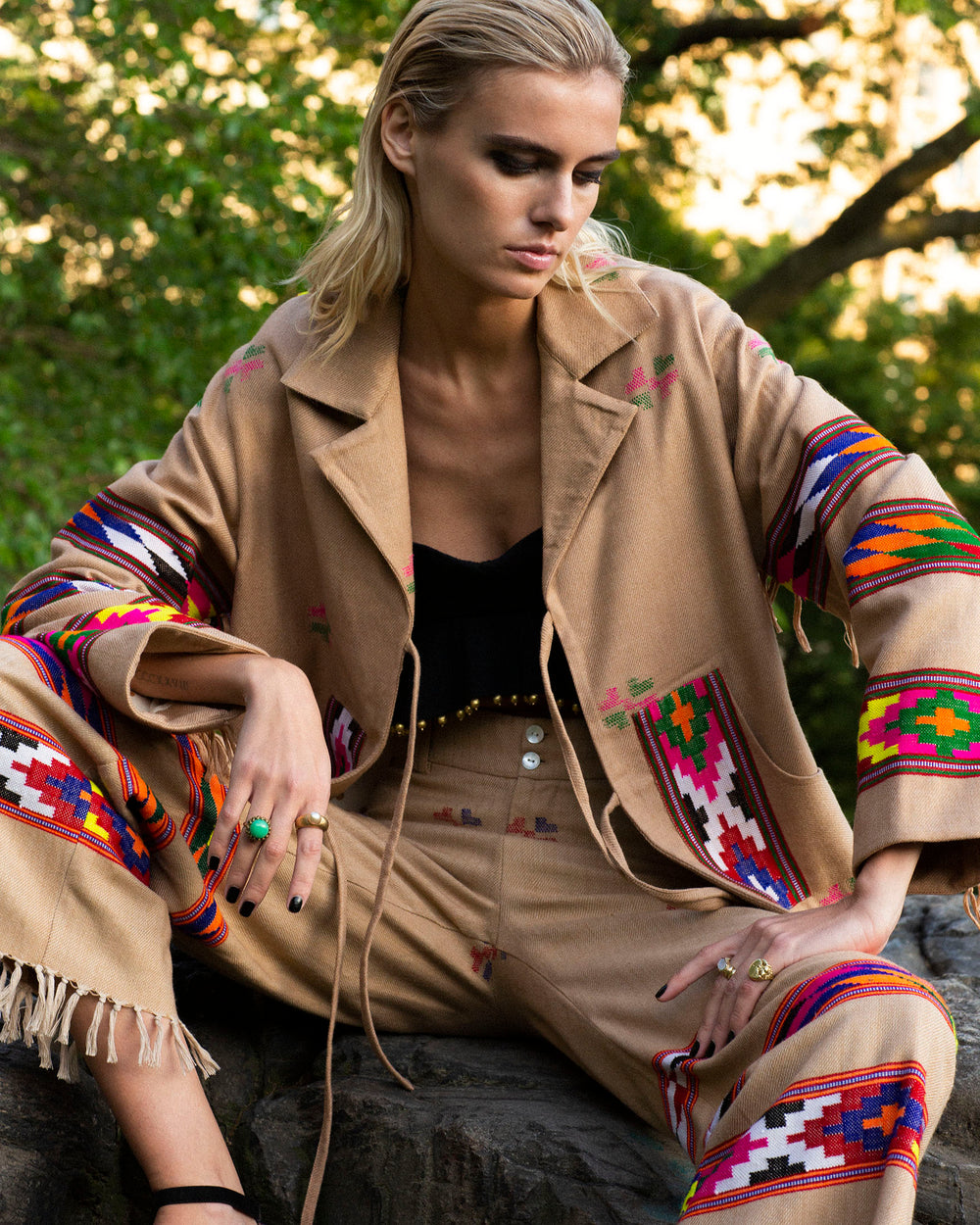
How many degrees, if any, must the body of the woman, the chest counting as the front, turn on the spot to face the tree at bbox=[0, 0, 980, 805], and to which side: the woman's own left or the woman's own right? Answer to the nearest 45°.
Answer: approximately 180°

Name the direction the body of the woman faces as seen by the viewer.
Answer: toward the camera

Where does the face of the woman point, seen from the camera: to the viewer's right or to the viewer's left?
to the viewer's right
